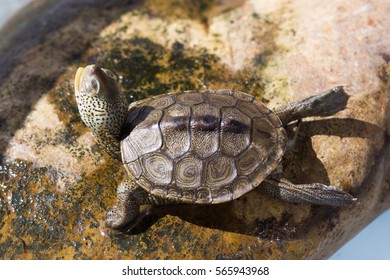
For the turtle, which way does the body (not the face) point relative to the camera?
to the viewer's left
